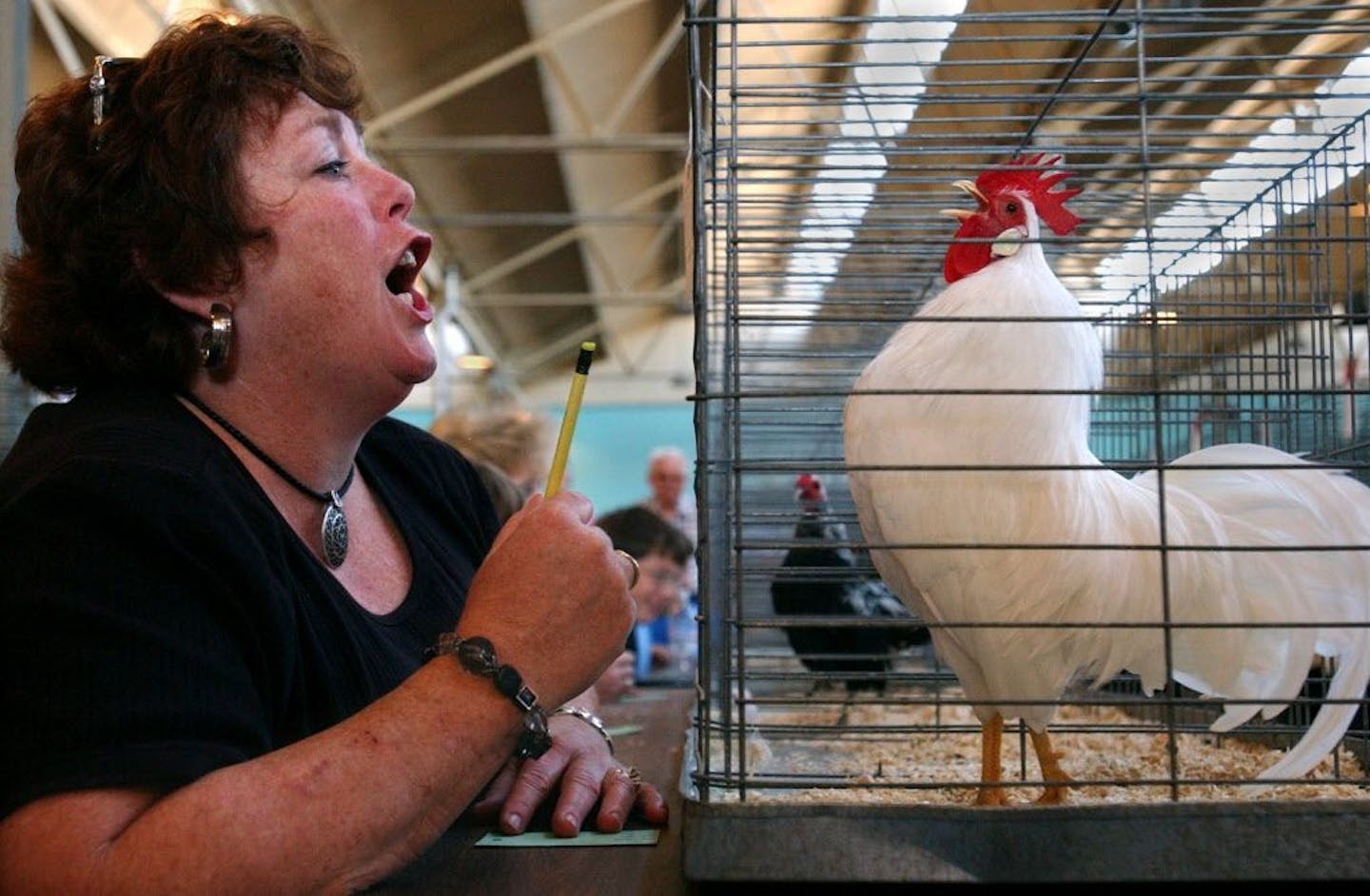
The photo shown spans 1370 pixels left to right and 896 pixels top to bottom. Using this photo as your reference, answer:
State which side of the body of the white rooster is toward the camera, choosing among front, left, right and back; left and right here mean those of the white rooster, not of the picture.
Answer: left

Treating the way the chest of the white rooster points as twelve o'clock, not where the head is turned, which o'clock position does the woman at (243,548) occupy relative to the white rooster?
The woman is roughly at 11 o'clock from the white rooster.

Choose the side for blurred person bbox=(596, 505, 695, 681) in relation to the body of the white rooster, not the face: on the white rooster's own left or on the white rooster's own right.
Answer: on the white rooster's own right

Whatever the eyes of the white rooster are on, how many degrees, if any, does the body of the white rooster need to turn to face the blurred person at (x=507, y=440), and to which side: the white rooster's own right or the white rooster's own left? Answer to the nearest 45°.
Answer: approximately 45° to the white rooster's own right

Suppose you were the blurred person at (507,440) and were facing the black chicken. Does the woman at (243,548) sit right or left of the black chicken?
right

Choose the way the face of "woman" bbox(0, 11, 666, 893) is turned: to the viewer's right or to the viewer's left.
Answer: to the viewer's right
